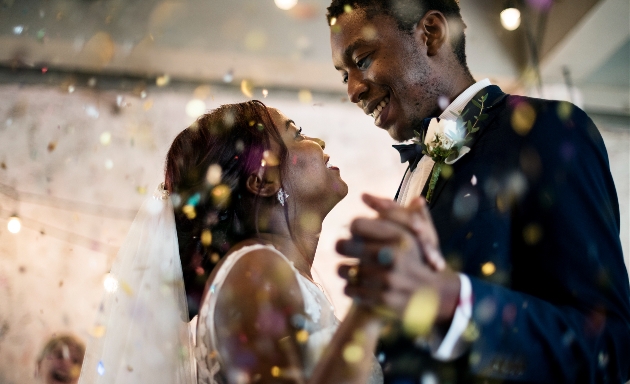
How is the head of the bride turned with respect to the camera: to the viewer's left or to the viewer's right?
to the viewer's right

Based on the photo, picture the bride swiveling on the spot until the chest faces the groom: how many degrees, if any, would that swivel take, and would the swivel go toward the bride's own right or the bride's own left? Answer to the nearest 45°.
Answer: approximately 45° to the bride's own right

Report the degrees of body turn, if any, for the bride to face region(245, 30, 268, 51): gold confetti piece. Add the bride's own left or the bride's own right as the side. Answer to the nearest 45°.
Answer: approximately 90° to the bride's own left

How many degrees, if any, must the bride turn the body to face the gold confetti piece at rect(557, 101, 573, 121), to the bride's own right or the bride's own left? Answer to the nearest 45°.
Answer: approximately 45° to the bride's own right

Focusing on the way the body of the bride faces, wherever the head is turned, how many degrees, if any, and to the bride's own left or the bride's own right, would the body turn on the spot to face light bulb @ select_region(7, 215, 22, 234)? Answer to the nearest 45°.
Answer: approximately 135° to the bride's own left

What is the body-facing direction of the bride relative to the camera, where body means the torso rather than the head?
to the viewer's right
